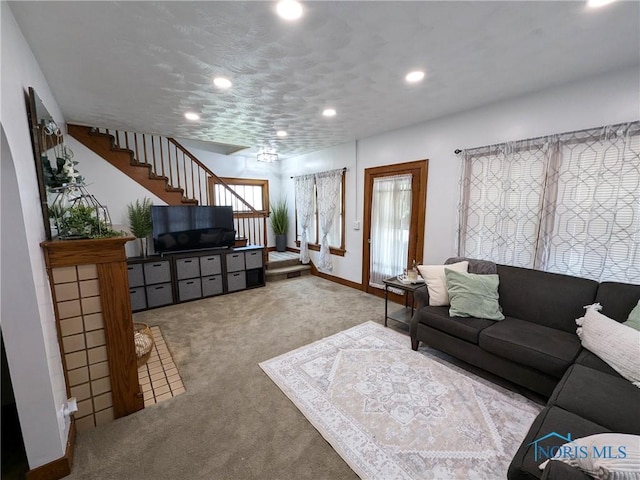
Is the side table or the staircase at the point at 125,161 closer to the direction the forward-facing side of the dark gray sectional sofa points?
the staircase

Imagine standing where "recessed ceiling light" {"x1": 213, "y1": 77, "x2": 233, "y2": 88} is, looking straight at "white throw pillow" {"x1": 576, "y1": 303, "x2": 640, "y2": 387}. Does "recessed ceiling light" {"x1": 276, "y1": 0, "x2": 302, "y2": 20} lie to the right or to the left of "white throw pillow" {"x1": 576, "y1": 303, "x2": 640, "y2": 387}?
right

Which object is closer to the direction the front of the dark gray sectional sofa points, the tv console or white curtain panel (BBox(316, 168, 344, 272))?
the tv console

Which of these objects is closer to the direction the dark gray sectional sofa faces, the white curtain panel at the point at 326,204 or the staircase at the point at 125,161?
the staircase

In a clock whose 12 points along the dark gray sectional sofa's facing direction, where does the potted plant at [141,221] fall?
The potted plant is roughly at 1 o'clock from the dark gray sectional sofa.

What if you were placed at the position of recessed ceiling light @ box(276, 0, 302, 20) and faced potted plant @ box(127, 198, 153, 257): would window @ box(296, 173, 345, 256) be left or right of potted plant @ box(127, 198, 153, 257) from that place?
right

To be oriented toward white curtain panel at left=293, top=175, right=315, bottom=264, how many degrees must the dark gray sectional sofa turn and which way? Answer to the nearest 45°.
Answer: approximately 45° to its right

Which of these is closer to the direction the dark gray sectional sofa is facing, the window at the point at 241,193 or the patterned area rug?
the patterned area rug

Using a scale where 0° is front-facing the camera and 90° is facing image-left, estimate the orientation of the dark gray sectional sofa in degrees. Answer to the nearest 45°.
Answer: approximately 45°

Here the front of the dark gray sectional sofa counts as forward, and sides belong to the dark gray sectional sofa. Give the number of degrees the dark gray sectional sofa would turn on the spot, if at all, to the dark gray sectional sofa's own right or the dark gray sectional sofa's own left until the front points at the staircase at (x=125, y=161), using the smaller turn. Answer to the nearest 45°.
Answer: approximately 45° to the dark gray sectional sofa's own right

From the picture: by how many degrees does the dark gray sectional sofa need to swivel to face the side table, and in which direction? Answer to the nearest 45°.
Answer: approximately 45° to its right

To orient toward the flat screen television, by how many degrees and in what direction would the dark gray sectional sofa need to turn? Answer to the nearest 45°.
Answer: approximately 45° to its right

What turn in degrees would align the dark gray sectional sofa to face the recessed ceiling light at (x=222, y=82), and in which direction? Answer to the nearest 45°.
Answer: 0° — it already faces it
